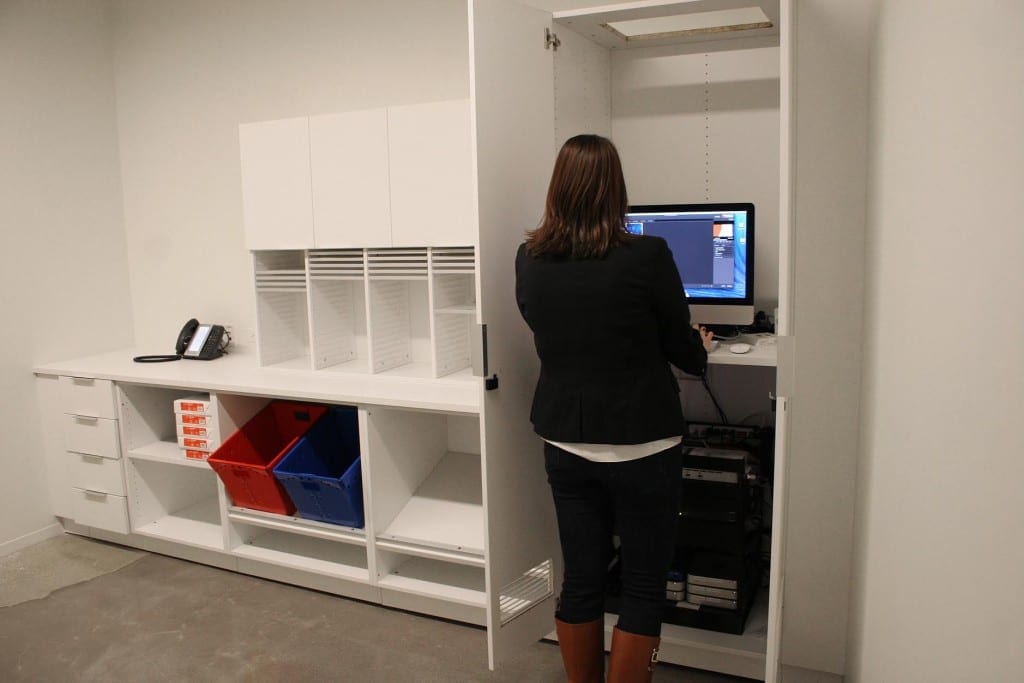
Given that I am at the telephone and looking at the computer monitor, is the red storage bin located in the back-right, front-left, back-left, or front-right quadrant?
front-right

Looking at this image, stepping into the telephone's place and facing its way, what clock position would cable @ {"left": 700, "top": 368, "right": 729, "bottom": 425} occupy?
The cable is roughly at 9 o'clock from the telephone.

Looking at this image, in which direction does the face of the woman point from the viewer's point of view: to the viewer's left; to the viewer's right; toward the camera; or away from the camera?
away from the camera

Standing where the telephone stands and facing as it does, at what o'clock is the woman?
The woman is roughly at 10 o'clock from the telephone.

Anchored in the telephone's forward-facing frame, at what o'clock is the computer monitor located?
The computer monitor is roughly at 9 o'clock from the telephone.

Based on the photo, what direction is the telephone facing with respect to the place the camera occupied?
facing the viewer and to the left of the viewer

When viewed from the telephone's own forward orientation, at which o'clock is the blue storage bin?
The blue storage bin is roughly at 10 o'clock from the telephone.

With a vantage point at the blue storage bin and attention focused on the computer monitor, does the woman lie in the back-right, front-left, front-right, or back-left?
front-right
